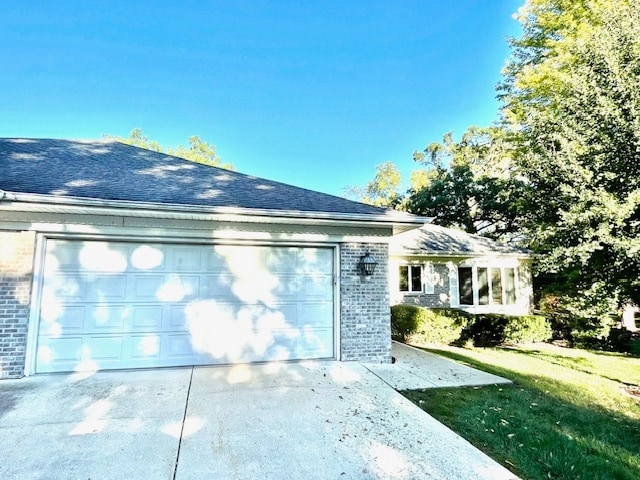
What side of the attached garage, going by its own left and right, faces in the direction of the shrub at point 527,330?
left

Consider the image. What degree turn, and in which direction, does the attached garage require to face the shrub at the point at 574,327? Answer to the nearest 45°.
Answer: approximately 90° to its left

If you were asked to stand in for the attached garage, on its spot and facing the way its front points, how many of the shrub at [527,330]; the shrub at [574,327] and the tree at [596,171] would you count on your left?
3

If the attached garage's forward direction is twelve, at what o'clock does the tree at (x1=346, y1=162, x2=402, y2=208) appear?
The tree is roughly at 7 o'clock from the attached garage.

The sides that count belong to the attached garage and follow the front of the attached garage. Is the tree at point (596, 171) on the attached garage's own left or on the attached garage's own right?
on the attached garage's own left

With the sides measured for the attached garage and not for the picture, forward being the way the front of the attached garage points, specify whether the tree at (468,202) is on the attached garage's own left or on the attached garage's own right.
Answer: on the attached garage's own left

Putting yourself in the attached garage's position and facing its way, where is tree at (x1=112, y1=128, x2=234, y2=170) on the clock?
The tree is roughly at 6 o'clock from the attached garage.

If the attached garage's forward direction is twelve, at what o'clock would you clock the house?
The house is roughly at 8 o'clock from the attached garage.

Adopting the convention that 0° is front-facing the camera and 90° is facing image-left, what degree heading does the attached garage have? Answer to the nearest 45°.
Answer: approximately 0°

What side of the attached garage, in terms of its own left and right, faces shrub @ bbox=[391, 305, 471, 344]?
left
